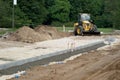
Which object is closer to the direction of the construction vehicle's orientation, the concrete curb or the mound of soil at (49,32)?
the concrete curb

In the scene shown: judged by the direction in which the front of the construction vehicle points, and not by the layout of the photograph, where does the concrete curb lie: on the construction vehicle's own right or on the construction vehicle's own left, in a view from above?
on the construction vehicle's own right

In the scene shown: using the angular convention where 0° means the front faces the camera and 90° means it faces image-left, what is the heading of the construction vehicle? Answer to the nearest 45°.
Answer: approximately 315°
